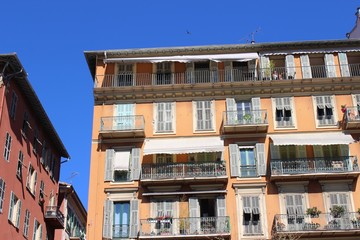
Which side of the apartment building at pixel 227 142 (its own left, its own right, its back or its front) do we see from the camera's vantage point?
front

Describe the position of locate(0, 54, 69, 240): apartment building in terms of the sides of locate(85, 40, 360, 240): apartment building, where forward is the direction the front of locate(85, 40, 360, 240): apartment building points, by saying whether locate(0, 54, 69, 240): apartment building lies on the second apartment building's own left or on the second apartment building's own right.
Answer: on the second apartment building's own right
